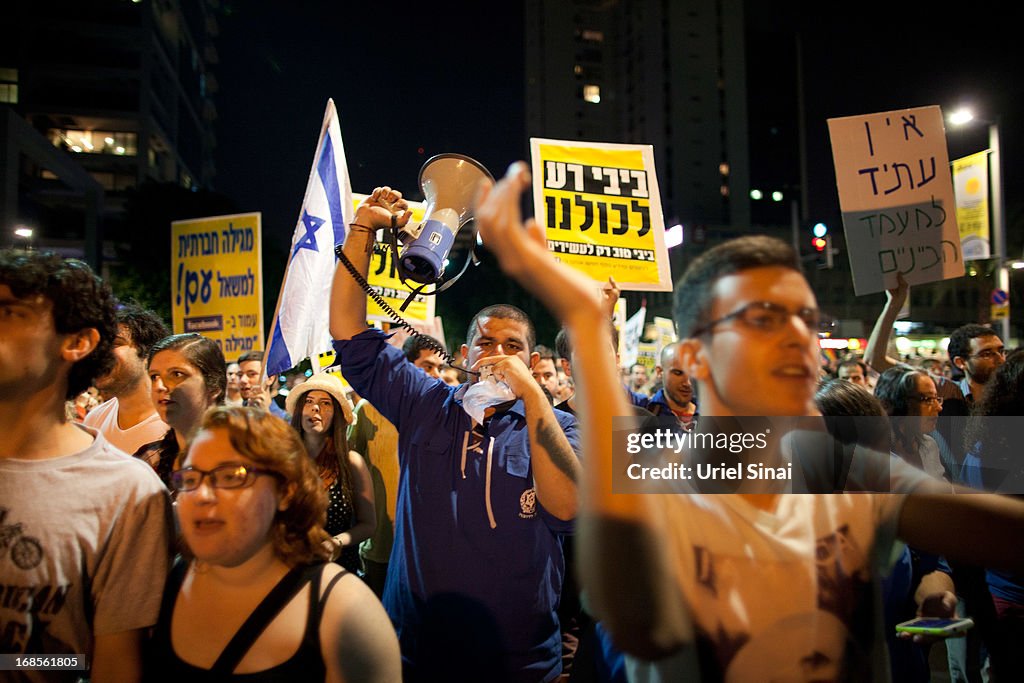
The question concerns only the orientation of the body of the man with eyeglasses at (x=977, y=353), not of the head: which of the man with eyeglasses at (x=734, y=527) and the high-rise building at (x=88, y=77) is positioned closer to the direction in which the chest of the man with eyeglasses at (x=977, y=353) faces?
the man with eyeglasses

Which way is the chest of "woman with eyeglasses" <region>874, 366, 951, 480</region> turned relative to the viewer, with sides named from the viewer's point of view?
facing the viewer and to the right of the viewer

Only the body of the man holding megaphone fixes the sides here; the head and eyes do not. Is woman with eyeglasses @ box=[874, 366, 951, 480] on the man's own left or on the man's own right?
on the man's own left

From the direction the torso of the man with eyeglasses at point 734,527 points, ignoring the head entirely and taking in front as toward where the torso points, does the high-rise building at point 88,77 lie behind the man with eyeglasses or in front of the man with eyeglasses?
behind

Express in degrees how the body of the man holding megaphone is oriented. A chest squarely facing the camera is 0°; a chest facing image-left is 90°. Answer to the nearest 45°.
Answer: approximately 0°

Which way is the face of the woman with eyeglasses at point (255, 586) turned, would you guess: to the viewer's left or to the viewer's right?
to the viewer's left

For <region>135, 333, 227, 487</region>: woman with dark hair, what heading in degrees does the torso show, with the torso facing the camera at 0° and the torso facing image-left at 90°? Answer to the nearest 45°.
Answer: approximately 45°

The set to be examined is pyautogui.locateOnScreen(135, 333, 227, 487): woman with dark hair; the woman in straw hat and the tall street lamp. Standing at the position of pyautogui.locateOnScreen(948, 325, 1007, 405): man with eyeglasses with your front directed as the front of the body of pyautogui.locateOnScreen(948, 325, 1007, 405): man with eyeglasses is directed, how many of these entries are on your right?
2
